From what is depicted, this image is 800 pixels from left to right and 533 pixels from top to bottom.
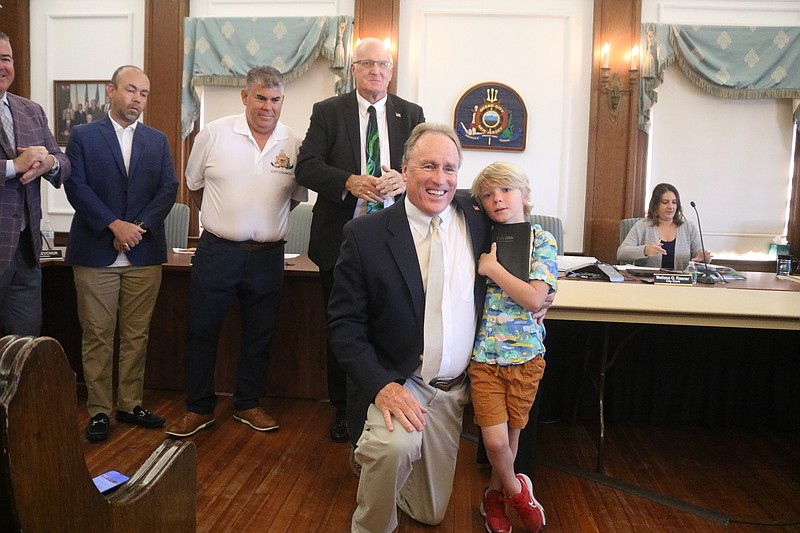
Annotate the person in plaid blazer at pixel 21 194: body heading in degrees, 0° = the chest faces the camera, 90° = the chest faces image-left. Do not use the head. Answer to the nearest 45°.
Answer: approximately 315°

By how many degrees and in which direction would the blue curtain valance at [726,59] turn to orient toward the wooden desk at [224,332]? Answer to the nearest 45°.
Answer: approximately 45° to its right

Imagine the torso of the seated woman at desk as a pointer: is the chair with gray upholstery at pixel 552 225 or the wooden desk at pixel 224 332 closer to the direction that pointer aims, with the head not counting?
the wooden desk

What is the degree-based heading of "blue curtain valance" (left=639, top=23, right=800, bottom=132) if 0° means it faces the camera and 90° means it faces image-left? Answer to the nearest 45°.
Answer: approximately 0°

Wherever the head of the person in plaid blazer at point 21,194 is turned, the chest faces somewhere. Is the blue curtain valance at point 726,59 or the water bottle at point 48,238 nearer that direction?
the blue curtain valance

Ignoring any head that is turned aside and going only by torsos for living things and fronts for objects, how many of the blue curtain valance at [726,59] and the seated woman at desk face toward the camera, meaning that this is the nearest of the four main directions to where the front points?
2

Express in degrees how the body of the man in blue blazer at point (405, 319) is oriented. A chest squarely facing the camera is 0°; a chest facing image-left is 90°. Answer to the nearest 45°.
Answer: approximately 315°

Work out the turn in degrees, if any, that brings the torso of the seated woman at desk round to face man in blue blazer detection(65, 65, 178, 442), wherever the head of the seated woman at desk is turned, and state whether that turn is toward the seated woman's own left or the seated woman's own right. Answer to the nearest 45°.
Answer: approximately 45° to the seated woman's own right
